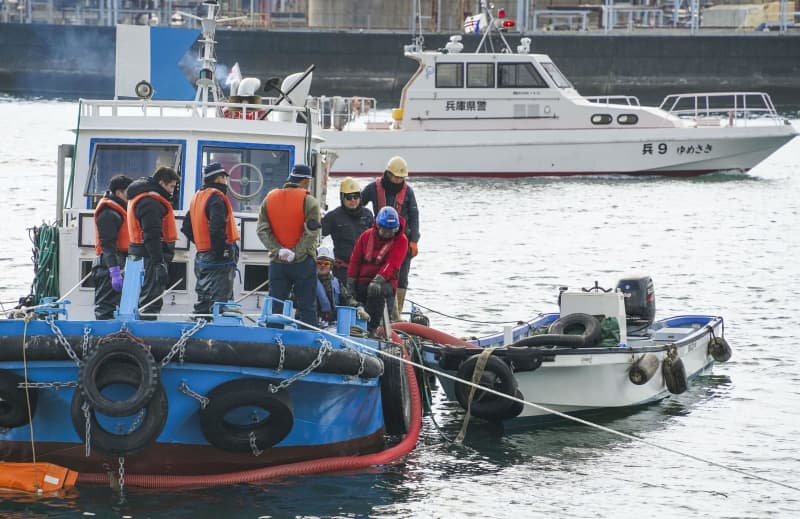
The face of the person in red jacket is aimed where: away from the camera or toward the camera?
toward the camera

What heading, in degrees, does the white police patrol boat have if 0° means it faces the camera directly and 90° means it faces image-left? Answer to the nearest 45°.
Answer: approximately 270°

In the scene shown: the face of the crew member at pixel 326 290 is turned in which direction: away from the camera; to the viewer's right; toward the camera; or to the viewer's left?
toward the camera

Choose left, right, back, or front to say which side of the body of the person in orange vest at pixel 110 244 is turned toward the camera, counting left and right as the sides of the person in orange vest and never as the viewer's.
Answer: right

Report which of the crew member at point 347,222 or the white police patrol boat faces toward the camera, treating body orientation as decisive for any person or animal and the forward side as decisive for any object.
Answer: the crew member

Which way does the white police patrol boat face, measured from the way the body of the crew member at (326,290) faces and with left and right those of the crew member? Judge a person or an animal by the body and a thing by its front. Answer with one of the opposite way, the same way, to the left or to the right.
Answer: to the left

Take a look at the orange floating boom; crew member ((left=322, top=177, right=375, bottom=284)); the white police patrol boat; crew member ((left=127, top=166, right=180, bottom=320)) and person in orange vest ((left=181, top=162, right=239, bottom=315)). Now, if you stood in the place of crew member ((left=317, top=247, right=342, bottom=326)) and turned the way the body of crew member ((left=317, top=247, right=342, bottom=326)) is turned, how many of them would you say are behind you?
2

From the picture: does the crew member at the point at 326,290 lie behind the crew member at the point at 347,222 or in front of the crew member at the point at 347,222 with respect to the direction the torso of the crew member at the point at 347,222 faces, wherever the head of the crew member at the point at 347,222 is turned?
in front

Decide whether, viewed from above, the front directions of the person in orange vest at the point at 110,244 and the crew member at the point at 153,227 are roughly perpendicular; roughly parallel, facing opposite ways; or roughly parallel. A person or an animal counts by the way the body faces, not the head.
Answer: roughly parallel

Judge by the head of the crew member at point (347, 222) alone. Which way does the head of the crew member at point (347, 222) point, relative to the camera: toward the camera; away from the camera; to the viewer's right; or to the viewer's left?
toward the camera

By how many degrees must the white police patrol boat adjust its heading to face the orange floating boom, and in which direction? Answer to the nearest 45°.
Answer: approximately 90° to its right

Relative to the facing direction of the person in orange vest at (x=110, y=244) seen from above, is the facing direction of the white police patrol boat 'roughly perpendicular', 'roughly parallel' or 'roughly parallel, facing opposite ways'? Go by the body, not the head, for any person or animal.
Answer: roughly parallel

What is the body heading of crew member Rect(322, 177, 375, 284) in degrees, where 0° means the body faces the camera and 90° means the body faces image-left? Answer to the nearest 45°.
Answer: approximately 0°

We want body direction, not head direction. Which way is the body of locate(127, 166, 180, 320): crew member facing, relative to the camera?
to the viewer's right

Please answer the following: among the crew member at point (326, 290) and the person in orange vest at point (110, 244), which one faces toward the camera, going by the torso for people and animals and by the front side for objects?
the crew member

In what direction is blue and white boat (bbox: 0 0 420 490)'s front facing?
toward the camera
